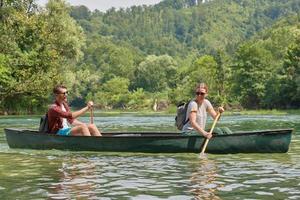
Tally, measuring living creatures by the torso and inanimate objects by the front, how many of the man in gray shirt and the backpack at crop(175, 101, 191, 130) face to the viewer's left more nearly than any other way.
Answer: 1

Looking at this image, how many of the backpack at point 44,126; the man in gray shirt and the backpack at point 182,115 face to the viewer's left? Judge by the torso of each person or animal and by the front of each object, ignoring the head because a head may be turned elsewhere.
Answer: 2

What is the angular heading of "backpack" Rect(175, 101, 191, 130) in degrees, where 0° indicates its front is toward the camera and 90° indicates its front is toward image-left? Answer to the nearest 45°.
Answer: approximately 90°

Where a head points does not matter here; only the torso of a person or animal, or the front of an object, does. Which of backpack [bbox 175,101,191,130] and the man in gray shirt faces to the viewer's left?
the backpack

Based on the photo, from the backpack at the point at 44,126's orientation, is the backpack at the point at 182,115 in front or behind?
behind

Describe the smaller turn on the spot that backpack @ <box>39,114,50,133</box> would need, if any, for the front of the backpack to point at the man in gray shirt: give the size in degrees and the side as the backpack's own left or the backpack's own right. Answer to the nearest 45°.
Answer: approximately 135° to the backpack's own left

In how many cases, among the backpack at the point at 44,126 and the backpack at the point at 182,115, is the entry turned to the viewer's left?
2

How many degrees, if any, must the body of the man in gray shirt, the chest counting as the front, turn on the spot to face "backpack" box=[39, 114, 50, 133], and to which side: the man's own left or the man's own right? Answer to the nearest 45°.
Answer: approximately 135° to the man's own right

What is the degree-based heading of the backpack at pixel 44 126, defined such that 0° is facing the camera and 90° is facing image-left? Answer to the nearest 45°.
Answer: approximately 90°
